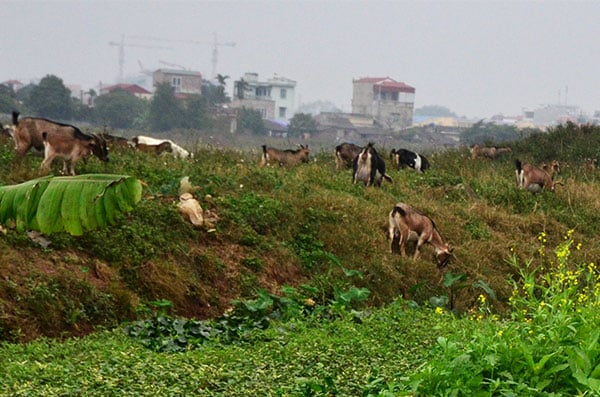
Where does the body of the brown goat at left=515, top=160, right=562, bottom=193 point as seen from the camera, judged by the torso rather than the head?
to the viewer's right

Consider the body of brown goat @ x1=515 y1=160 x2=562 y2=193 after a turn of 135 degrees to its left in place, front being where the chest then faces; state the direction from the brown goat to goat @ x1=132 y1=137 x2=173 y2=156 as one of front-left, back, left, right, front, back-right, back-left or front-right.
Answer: front-left

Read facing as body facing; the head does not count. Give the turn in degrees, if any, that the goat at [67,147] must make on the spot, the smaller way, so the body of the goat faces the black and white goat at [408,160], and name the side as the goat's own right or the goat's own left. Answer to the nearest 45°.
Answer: approximately 45° to the goat's own left

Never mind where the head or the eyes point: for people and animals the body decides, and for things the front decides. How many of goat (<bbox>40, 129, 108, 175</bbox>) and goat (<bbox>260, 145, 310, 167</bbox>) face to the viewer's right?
2

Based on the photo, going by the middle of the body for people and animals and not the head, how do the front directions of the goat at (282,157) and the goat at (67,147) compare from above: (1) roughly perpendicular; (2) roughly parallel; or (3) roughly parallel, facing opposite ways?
roughly parallel

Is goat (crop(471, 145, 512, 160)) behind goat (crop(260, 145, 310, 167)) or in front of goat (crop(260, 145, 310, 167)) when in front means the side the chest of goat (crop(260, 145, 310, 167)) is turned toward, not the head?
in front

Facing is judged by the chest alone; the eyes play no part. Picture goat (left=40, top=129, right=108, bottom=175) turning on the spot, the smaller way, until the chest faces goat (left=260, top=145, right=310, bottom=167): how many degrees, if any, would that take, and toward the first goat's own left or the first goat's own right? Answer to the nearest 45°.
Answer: approximately 45° to the first goat's own left

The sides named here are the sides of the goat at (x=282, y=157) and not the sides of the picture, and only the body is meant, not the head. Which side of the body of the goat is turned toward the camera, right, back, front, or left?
right

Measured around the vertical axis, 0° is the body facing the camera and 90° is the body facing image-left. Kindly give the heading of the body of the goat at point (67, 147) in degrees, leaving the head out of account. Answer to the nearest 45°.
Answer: approximately 270°
